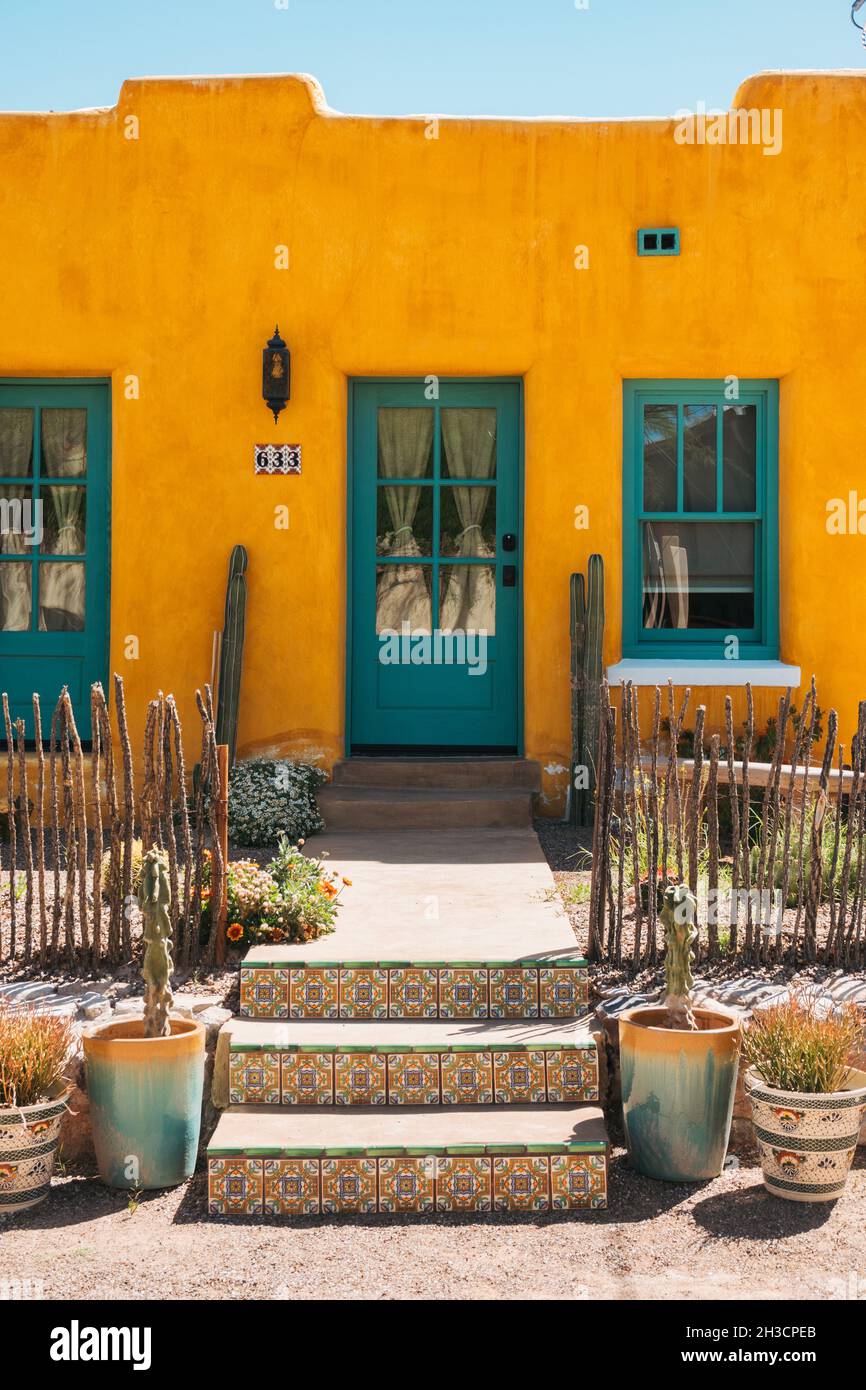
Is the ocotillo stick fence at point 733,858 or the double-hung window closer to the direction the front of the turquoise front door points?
the ocotillo stick fence

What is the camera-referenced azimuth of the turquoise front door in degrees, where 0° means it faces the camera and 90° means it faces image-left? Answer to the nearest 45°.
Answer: approximately 0°

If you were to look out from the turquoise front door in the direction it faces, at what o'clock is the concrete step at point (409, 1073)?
The concrete step is roughly at 12 o'clock from the turquoise front door.

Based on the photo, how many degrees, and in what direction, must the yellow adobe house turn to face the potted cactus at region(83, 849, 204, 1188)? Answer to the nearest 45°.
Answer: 0° — it already faces it

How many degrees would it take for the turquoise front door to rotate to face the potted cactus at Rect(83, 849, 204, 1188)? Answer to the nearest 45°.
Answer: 0° — it already faces it

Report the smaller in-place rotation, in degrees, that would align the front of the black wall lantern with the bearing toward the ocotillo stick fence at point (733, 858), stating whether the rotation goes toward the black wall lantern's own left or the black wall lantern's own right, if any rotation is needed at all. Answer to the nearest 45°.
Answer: approximately 45° to the black wall lantern's own left

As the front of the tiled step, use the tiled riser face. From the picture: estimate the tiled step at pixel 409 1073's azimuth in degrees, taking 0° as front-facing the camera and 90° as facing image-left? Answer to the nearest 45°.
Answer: approximately 0°

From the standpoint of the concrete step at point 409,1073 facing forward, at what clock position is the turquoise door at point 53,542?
The turquoise door is roughly at 5 o'clock from the concrete step.
